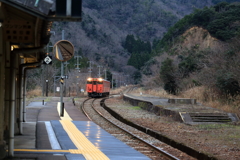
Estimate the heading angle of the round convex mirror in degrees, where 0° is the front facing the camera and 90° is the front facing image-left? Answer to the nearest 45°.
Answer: approximately 0°
